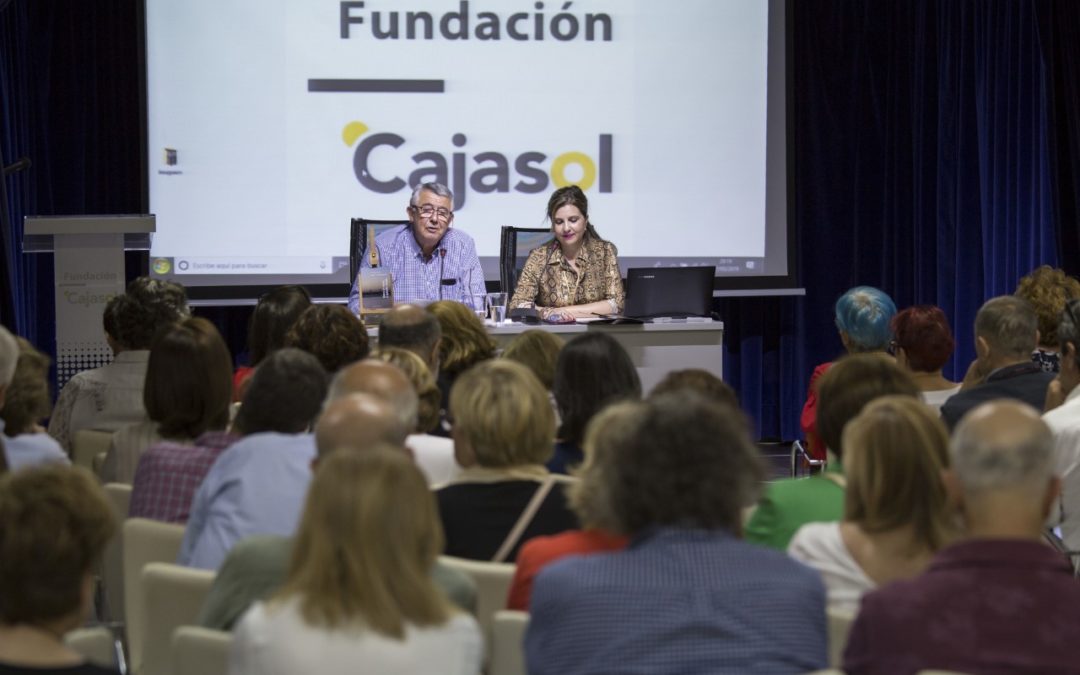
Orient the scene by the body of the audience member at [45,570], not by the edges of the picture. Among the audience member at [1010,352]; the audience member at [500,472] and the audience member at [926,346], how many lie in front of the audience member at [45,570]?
3

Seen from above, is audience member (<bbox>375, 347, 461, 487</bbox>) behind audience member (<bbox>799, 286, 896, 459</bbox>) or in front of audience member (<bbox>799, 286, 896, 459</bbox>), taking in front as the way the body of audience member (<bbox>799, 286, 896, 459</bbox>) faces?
behind

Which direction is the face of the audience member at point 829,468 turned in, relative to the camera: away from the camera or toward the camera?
away from the camera

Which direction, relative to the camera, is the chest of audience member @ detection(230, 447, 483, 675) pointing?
away from the camera

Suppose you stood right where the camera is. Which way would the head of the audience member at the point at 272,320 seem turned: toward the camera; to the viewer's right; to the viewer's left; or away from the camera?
away from the camera

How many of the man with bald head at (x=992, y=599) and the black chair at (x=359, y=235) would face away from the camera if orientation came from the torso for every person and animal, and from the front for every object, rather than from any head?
1

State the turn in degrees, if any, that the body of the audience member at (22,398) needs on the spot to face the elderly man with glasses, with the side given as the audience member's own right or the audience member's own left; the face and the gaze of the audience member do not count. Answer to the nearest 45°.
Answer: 0° — they already face them

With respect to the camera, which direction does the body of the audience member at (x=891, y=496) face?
away from the camera

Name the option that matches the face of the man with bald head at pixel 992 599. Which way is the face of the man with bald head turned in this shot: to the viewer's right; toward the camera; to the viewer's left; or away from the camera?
away from the camera

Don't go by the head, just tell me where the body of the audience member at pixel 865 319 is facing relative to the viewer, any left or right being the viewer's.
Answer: facing away from the viewer

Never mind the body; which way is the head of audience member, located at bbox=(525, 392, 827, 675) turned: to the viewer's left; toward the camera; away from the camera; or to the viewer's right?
away from the camera

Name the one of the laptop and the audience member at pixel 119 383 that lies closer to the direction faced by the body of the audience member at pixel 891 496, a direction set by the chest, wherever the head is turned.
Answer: the laptop

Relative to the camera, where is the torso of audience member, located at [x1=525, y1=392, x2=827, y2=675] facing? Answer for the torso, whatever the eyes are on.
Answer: away from the camera

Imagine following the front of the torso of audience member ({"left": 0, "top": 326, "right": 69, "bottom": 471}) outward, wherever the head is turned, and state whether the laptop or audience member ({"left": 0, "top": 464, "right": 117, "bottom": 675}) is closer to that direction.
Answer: the laptop

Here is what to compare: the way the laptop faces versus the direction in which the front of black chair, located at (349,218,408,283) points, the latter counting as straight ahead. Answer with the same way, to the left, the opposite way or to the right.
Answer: the opposite way
